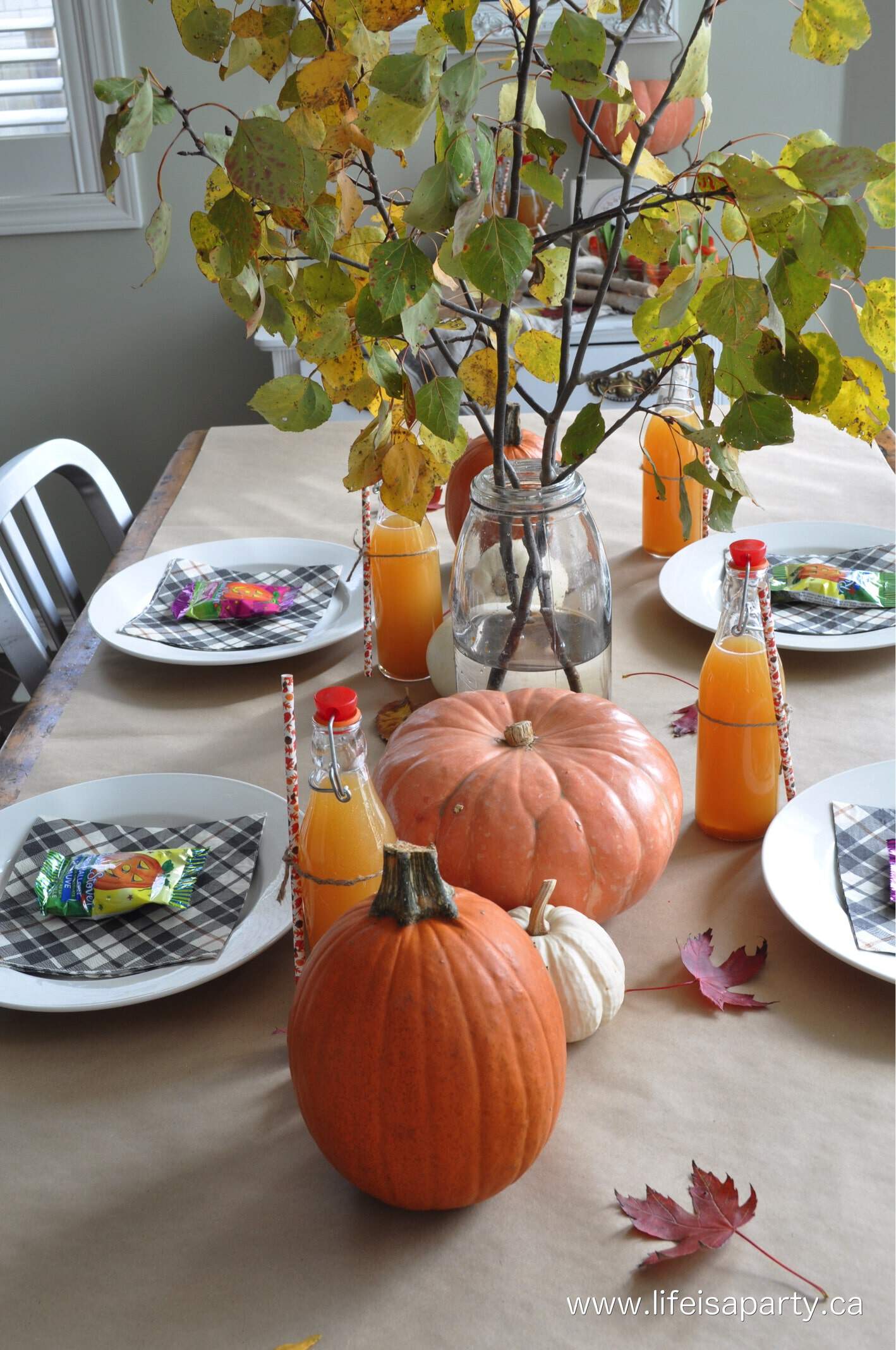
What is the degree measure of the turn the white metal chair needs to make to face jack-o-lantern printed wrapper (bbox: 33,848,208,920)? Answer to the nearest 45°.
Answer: approximately 45° to its right

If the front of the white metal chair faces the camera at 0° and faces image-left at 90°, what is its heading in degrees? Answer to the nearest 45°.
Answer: approximately 315°

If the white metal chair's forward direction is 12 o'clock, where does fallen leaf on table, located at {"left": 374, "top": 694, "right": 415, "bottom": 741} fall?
The fallen leaf on table is roughly at 1 o'clock from the white metal chair.

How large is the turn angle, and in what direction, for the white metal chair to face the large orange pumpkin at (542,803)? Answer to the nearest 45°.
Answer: approximately 45° to its right

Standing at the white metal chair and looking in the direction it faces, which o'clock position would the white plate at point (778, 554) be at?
The white plate is roughly at 12 o'clock from the white metal chair.

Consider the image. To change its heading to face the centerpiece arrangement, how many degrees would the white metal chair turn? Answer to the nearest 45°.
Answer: approximately 45° to its right

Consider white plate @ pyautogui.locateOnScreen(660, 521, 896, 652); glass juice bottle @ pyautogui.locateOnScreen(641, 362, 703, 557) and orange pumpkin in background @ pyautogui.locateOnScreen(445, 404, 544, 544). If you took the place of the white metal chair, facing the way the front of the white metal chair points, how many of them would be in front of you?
3

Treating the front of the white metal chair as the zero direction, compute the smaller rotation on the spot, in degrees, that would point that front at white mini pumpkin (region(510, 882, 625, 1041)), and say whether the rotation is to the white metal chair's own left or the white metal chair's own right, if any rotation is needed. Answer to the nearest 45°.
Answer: approximately 45° to the white metal chair's own right

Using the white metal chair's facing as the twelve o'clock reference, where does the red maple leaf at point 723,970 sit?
The red maple leaf is roughly at 1 o'clock from the white metal chair.
